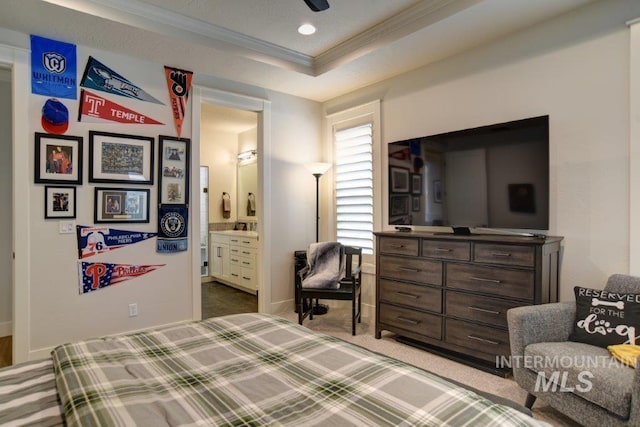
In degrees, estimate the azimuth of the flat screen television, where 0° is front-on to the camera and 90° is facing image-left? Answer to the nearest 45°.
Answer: approximately 45°

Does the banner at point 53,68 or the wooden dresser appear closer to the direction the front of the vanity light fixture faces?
the banner

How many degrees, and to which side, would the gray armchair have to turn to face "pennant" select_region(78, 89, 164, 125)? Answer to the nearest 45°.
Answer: approximately 45° to its right

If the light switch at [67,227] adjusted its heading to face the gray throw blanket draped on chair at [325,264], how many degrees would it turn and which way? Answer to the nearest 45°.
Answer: approximately 90° to its left

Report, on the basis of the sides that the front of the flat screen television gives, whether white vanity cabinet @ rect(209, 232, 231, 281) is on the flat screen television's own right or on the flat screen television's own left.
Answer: on the flat screen television's own right

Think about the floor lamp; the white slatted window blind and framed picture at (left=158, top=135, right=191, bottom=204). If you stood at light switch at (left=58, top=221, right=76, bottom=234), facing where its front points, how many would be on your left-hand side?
3

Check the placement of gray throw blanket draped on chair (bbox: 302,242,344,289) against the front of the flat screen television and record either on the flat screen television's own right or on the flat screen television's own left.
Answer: on the flat screen television's own right

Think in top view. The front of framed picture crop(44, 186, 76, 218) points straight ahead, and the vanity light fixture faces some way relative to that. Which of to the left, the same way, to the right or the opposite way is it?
to the right
